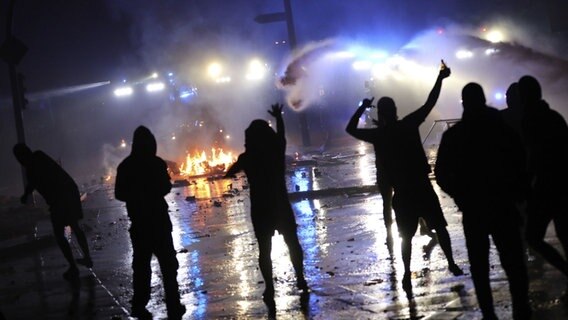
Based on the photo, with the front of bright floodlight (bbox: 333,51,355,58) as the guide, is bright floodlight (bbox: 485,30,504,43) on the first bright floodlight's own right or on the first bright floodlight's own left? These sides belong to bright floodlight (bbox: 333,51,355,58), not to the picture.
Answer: on the first bright floodlight's own left

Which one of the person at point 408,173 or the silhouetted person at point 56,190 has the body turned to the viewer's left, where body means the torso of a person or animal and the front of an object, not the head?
the silhouetted person

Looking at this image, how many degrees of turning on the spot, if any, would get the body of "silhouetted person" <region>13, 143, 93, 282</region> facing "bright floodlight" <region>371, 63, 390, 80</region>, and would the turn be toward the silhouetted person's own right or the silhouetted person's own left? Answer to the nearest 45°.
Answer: approximately 135° to the silhouetted person's own right

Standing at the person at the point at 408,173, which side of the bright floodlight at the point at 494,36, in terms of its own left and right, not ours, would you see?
front

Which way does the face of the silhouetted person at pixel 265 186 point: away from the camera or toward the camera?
away from the camera

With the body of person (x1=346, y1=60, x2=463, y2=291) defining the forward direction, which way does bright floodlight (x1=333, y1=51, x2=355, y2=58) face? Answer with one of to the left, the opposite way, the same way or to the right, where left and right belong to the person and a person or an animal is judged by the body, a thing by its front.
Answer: the opposite way

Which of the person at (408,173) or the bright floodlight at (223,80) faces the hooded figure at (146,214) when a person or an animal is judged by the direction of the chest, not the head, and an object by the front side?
the bright floodlight

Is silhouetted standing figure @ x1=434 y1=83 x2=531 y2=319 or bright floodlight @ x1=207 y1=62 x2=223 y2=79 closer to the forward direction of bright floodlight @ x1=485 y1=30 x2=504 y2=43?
the silhouetted standing figure

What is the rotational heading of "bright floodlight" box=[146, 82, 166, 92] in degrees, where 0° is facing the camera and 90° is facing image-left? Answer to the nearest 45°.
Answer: approximately 0°

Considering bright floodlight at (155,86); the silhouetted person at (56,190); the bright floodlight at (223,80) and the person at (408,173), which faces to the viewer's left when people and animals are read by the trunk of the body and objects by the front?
the silhouetted person

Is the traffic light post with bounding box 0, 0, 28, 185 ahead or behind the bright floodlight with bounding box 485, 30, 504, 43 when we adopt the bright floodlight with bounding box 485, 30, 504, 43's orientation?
ahead
